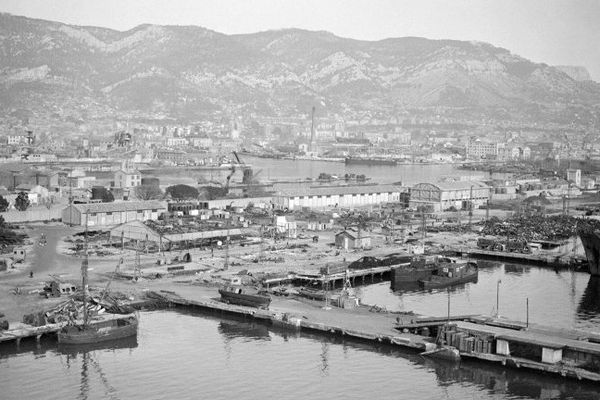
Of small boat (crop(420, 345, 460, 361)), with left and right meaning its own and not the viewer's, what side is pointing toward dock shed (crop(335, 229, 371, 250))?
right

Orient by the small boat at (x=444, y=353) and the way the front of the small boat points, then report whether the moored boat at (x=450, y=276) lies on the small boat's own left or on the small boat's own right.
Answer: on the small boat's own right

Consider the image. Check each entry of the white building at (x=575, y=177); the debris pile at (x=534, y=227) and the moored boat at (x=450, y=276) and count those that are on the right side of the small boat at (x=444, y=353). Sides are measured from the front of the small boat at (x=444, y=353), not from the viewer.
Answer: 3

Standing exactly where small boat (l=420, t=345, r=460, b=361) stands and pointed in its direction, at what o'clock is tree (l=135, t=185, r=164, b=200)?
The tree is roughly at 2 o'clock from the small boat.

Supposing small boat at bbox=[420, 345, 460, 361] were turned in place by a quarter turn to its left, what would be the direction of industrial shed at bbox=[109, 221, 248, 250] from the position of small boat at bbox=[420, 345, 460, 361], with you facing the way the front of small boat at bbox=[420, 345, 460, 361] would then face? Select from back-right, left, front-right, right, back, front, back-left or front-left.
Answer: back-right

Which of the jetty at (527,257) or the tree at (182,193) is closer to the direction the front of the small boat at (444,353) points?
the tree

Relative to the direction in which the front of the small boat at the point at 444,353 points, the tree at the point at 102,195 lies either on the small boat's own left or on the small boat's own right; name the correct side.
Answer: on the small boat's own right

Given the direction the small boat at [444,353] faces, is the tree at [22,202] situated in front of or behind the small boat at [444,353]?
in front

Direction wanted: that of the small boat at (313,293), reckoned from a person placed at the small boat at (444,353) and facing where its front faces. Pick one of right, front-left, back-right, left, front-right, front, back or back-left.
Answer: front-right

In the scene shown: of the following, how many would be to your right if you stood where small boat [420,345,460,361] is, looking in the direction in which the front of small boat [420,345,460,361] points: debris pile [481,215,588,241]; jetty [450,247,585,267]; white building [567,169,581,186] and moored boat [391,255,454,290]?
4

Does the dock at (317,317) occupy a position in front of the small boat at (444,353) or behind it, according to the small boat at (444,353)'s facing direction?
in front

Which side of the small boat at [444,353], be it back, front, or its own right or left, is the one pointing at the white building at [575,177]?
right

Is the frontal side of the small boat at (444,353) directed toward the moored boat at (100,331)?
yes

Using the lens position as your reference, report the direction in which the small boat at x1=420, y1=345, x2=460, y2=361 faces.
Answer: facing to the left of the viewer
